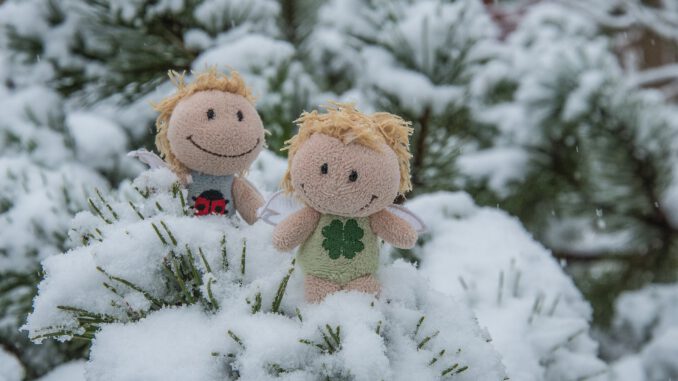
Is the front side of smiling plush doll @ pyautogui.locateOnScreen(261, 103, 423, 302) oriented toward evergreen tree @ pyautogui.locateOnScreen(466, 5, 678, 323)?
no

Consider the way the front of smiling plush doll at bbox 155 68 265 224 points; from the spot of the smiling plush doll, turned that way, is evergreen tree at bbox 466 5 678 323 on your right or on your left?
on your left

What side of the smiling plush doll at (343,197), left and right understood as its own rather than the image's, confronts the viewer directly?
front

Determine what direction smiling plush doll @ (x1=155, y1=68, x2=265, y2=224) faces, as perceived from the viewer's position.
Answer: facing the viewer

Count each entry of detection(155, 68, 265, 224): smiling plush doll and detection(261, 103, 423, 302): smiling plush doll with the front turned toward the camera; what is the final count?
2

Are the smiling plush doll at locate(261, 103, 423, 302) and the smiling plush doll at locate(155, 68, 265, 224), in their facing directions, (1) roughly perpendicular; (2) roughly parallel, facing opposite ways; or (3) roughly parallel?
roughly parallel
